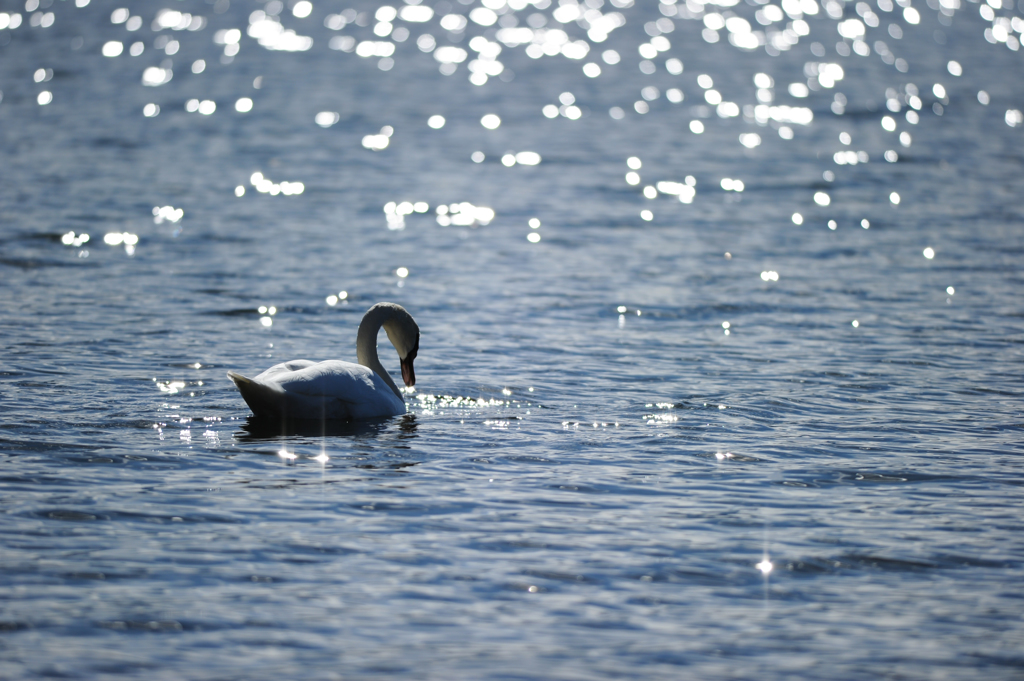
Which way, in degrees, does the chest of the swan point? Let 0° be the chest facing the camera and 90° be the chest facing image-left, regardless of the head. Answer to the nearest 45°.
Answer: approximately 270°
